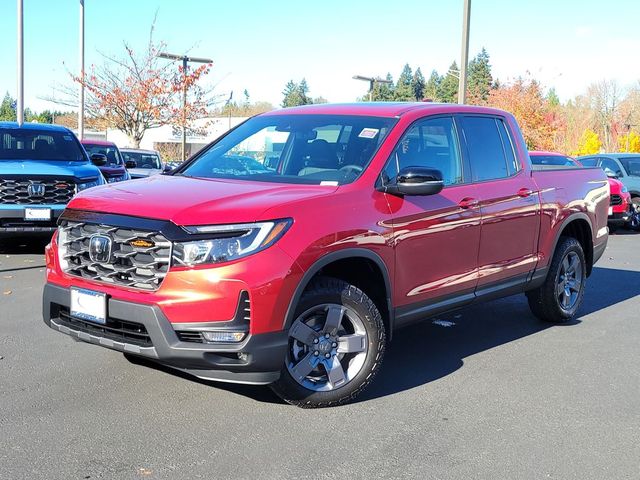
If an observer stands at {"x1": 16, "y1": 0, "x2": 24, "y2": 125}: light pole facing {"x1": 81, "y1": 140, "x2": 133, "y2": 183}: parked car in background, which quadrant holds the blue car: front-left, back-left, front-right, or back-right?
front-right

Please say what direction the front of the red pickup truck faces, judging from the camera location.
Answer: facing the viewer and to the left of the viewer

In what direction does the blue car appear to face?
toward the camera

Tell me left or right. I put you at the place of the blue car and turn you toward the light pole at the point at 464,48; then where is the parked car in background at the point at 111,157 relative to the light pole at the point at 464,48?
left

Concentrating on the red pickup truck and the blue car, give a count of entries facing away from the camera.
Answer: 0

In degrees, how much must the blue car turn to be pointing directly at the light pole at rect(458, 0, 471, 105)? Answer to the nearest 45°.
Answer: approximately 135° to its left

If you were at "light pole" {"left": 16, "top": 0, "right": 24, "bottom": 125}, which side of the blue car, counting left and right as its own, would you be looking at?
back

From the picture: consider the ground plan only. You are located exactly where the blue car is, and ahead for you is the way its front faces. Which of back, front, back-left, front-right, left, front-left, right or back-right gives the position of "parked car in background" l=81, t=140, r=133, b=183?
back

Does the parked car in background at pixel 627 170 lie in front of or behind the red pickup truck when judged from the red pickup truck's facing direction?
behind

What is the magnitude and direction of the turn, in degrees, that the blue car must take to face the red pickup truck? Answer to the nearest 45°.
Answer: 0° — it already faces it

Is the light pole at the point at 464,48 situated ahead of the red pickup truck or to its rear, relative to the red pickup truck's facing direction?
to the rear

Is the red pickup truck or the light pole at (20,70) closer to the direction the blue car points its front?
the red pickup truck

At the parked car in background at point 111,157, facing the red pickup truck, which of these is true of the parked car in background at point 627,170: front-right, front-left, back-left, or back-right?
front-left
